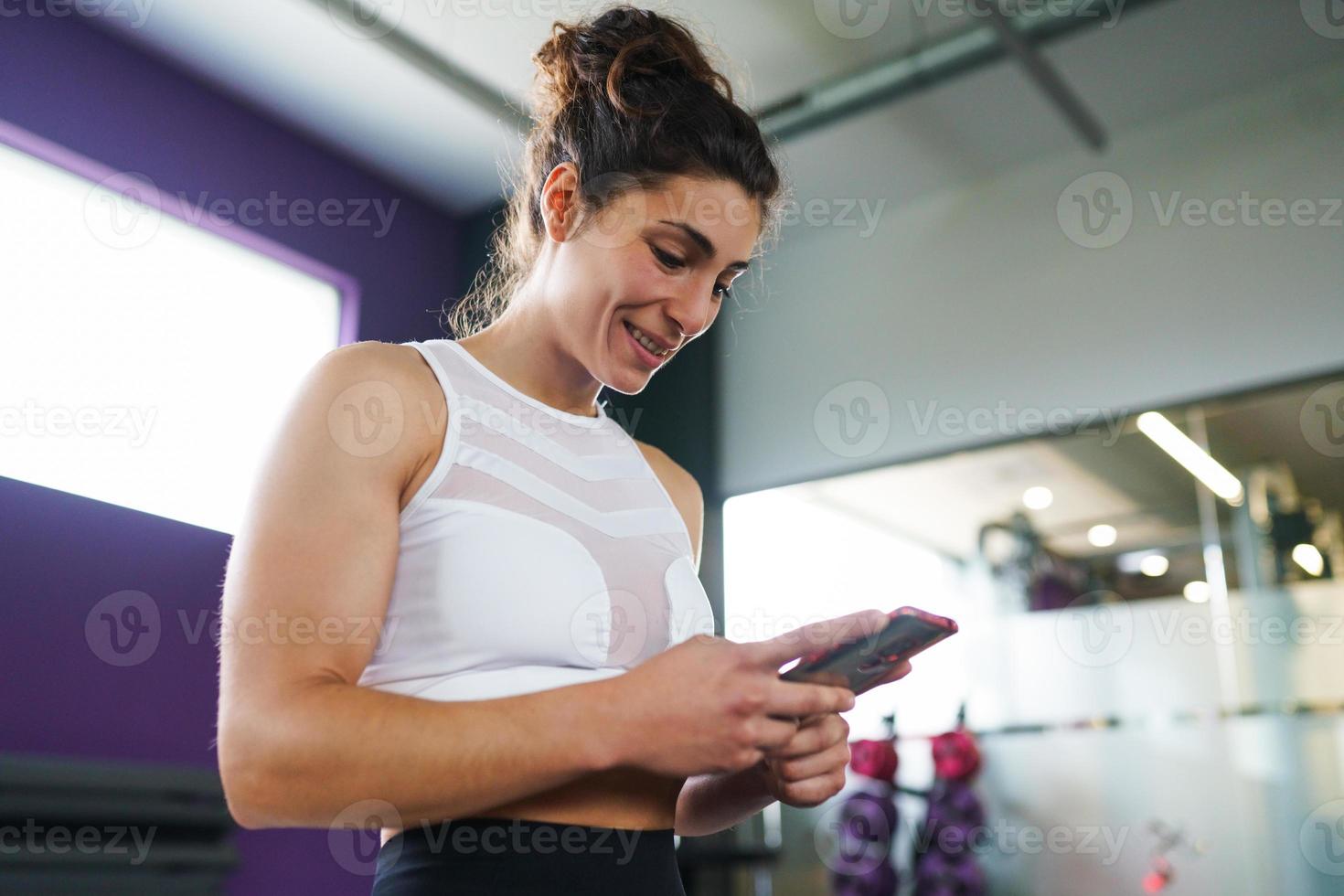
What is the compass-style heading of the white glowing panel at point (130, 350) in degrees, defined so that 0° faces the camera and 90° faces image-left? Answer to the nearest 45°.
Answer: approximately 315°

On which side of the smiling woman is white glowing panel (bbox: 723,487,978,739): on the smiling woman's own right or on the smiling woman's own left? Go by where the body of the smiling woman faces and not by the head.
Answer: on the smiling woman's own left
